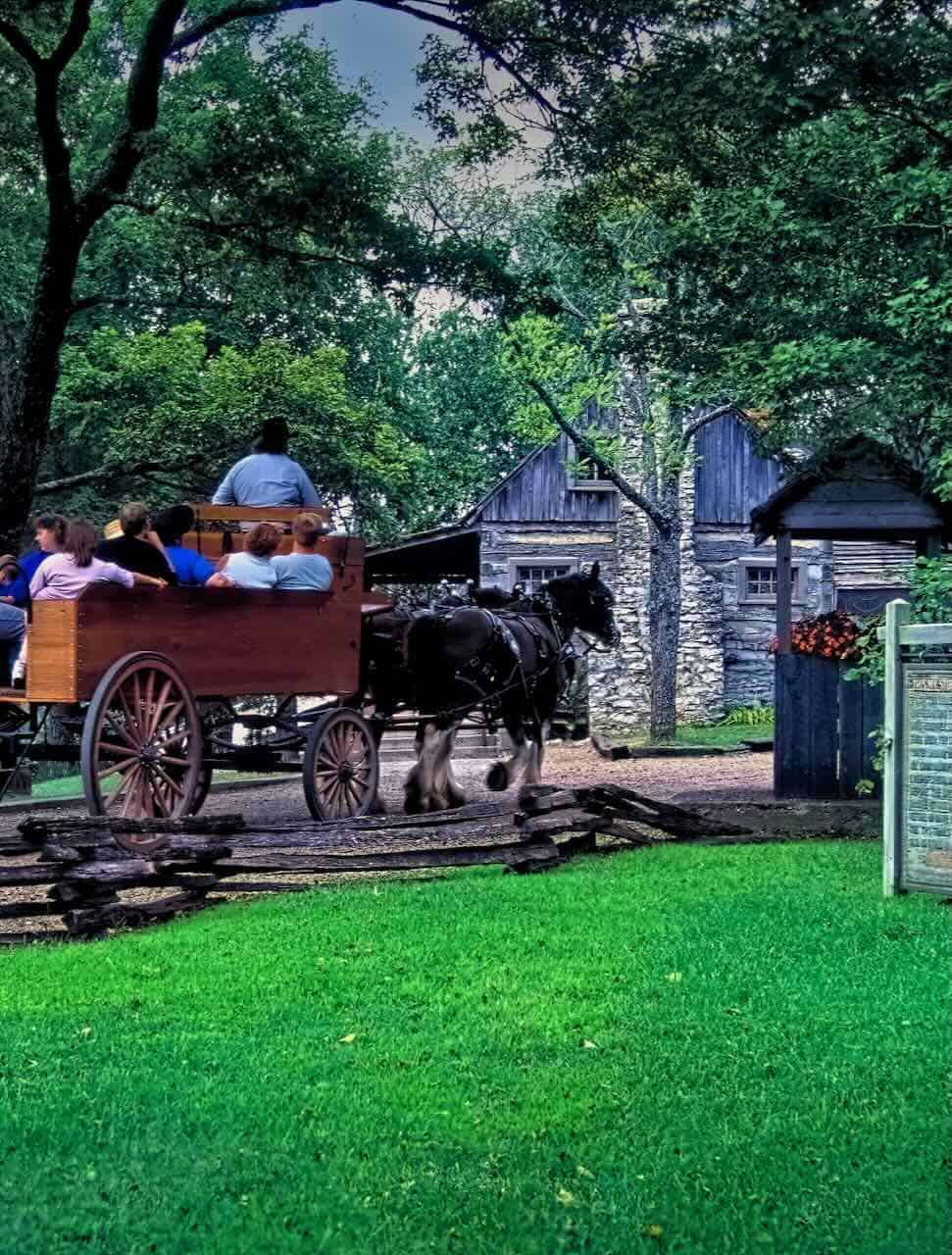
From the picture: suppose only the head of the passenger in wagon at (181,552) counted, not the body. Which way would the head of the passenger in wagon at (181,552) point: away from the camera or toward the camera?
away from the camera

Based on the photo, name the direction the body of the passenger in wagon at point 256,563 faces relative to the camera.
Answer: away from the camera

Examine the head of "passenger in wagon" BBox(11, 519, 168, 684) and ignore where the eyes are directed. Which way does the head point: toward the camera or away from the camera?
away from the camera

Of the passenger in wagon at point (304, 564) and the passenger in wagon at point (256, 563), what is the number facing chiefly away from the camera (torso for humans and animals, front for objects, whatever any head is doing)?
2

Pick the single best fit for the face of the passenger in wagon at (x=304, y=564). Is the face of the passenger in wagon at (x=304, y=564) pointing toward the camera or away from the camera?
away from the camera

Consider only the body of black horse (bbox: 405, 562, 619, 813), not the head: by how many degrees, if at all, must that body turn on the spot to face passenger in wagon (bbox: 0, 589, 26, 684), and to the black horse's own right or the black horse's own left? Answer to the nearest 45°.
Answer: approximately 180°

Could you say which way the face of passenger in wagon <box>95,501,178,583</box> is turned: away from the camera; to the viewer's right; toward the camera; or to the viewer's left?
away from the camera

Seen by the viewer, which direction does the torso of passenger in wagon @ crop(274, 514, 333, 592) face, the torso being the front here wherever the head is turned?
away from the camera

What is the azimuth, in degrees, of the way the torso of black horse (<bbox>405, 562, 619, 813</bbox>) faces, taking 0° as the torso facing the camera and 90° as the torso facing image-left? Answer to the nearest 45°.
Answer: approximately 225°

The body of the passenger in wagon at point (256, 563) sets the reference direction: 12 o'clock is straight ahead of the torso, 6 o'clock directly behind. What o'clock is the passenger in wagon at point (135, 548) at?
the passenger in wagon at point (135, 548) is roughly at 8 o'clock from the passenger in wagon at point (256, 563).

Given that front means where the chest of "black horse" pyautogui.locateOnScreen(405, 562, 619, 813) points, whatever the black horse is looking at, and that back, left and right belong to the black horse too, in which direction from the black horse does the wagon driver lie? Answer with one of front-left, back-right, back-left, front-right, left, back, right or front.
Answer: back

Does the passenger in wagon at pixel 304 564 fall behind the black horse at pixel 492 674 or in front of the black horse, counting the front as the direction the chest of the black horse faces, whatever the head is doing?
behind

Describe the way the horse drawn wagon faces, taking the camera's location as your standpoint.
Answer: facing away from the viewer and to the right of the viewer

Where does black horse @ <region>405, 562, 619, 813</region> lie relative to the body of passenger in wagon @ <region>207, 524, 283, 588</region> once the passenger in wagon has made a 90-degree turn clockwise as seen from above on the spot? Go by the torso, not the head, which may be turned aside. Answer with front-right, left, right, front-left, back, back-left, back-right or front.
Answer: front-left
